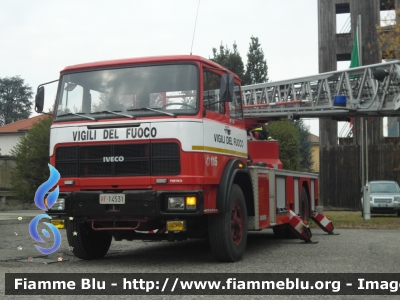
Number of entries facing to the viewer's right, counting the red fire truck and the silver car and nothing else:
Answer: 0

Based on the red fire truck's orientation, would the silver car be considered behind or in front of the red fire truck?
behind

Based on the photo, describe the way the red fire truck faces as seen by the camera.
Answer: facing the viewer and to the left of the viewer

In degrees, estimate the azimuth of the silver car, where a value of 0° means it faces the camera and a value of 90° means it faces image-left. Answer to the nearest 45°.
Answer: approximately 0°

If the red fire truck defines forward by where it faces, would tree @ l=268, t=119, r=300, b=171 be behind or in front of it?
behind

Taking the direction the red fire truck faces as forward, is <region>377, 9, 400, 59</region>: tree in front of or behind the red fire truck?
behind

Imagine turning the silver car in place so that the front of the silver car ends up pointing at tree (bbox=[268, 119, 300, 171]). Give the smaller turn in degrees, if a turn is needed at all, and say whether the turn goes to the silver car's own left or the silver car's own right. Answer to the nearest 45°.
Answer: approximately 135° to the silver car's own right

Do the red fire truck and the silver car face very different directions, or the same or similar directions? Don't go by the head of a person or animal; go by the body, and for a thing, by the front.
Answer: same or similar directions

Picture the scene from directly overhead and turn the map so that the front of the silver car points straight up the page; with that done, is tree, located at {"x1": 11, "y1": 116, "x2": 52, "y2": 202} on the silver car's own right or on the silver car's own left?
on the silver car's own right

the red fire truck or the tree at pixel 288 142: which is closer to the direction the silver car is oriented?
the red fire truck
